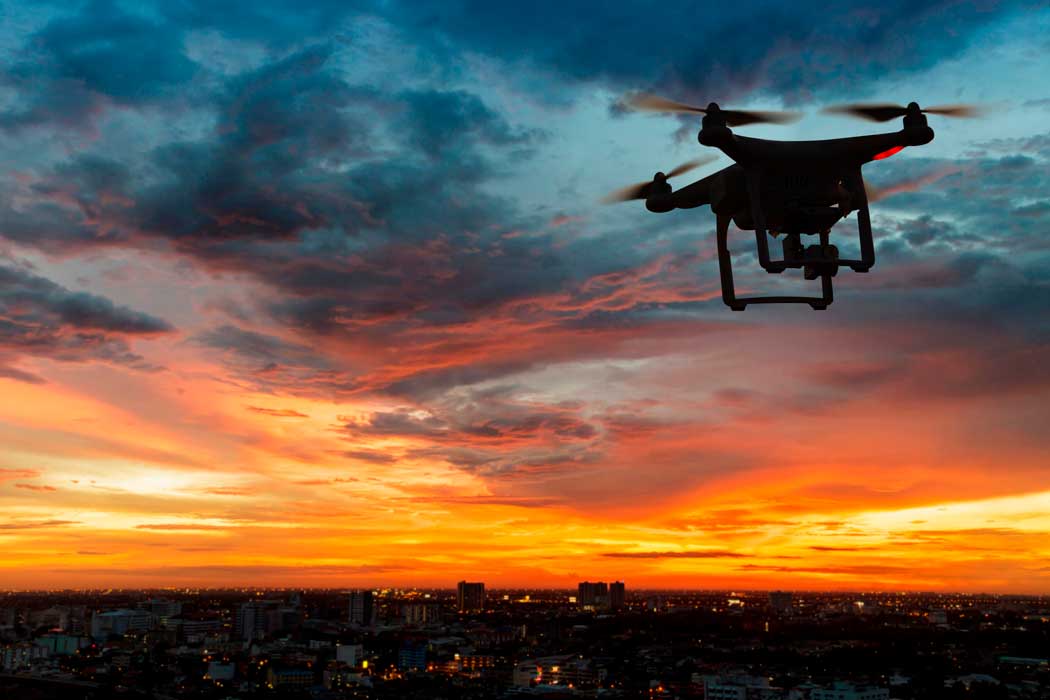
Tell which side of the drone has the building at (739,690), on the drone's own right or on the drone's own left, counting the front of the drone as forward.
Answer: on the drone's own left

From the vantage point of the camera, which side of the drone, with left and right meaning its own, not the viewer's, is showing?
right

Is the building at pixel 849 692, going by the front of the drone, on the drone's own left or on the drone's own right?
on the drone's own left
